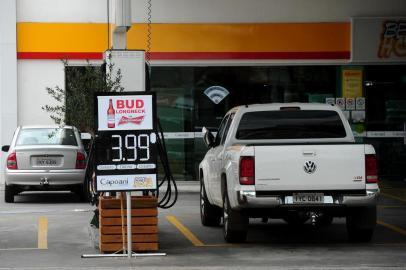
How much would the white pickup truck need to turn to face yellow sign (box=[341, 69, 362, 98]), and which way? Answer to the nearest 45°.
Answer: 0° — it already faces it

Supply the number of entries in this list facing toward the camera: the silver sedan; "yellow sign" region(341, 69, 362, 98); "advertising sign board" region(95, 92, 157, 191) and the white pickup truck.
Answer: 2

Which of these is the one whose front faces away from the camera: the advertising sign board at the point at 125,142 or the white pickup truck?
the white pickup truck

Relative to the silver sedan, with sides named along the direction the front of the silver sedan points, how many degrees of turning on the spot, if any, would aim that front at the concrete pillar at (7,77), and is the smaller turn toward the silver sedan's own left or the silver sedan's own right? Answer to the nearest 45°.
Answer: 0° — it already faces it

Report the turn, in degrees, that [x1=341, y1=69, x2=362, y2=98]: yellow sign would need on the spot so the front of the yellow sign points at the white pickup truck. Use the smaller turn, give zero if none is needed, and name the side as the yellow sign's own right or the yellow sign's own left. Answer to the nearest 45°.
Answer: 0° — it already faces it

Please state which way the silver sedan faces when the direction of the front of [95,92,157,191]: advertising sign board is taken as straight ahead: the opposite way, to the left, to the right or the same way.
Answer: the opposite way

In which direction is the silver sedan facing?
away from the camera

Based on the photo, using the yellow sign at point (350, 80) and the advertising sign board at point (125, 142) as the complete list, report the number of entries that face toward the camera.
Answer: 2

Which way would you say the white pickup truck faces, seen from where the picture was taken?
facing away from the viewer

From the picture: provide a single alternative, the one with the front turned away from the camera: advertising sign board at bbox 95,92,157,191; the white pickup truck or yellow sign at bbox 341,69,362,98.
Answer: the white pickup truck

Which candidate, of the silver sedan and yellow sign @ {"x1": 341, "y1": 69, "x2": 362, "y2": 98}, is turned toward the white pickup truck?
the yellow sign

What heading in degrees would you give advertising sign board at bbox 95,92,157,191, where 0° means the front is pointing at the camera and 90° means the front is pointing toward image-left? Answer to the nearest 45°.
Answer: approximately 0°
